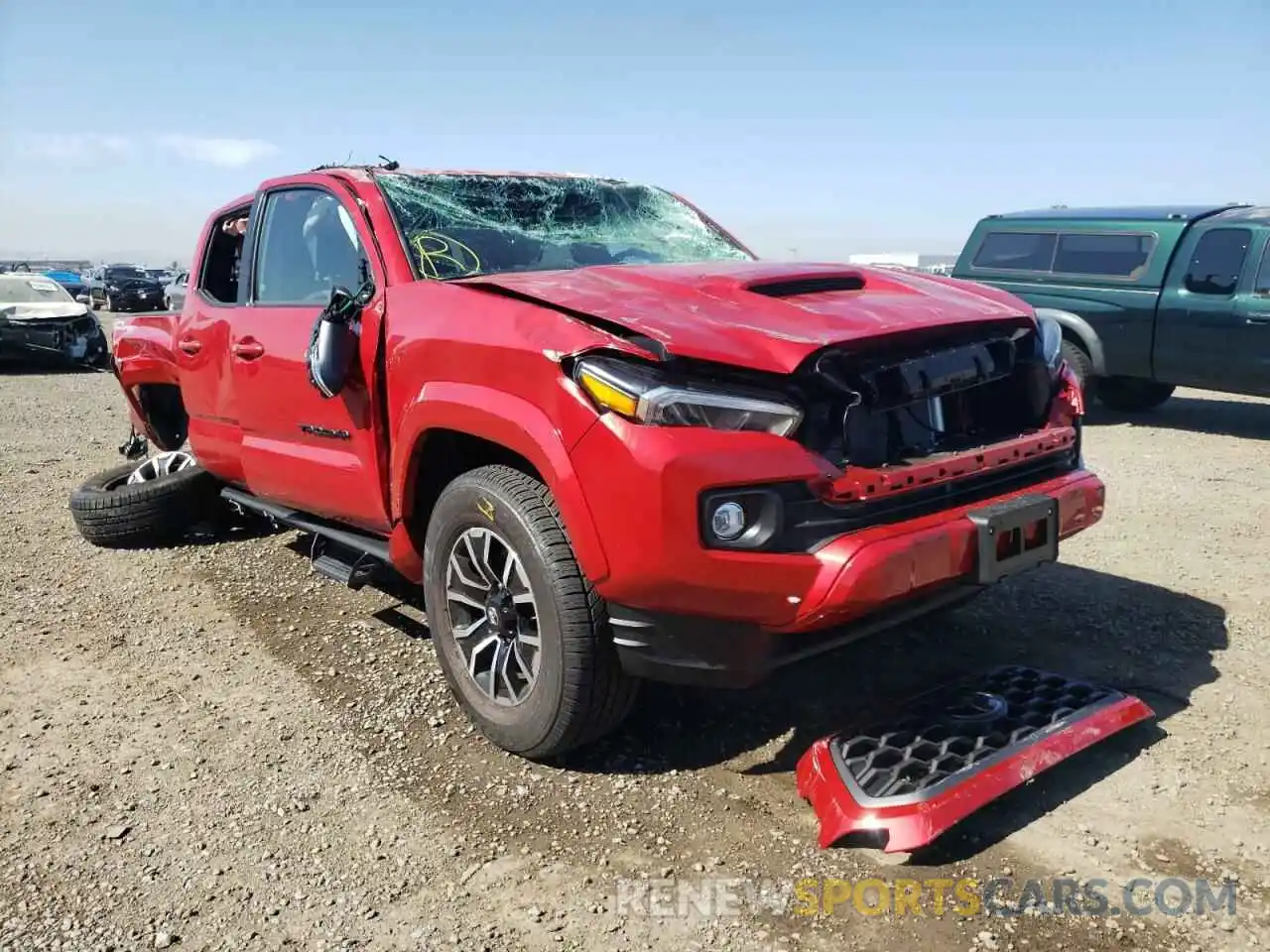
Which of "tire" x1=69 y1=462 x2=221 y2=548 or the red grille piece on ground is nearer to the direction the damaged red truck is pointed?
the red grille piece on ground

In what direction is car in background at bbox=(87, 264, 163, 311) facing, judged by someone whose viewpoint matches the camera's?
facing the viewer and to the right of the viewer

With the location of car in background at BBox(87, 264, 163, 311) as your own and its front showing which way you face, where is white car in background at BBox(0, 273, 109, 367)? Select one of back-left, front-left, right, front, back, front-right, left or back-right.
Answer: front-right

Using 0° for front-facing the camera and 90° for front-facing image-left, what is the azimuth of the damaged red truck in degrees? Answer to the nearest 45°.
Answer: approximately 315°

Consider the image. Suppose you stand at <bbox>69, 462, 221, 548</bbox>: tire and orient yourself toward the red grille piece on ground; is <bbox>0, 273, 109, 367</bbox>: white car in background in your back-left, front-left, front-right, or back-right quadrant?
back-left

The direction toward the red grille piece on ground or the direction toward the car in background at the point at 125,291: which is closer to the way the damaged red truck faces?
the red grille piece on ground

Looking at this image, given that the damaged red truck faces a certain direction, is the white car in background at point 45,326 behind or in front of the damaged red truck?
behind

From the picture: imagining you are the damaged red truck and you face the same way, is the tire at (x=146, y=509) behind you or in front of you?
behind

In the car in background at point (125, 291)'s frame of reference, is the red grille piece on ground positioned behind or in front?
in front

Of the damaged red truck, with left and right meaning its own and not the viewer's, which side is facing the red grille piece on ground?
front

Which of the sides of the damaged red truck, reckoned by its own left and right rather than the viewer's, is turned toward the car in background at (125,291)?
back

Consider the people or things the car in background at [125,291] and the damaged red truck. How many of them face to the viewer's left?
0
